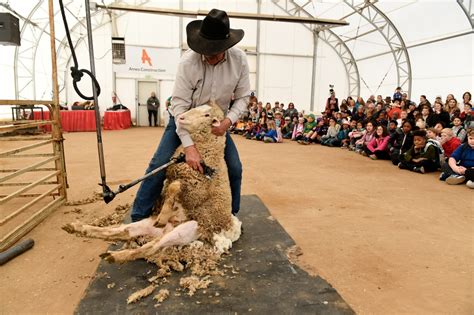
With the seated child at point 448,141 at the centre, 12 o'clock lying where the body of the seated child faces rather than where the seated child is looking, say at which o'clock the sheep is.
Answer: The sheep is roughly at 11 o'clock from the seated child.

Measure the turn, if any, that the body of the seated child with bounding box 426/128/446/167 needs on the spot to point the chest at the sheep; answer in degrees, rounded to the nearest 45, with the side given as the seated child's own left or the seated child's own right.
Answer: approximately 45° to the seated child's own left

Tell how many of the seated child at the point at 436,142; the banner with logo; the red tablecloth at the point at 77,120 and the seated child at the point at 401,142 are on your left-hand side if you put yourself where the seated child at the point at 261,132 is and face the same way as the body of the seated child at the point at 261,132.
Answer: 2

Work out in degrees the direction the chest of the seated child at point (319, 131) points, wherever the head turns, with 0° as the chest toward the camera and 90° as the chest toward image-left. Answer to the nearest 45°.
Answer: approximately 45°

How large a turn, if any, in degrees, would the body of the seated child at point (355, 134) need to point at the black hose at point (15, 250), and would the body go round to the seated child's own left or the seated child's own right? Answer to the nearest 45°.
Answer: approximately 45° to the seated child's own left

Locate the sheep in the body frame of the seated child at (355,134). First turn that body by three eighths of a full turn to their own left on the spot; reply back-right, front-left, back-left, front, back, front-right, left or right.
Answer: right

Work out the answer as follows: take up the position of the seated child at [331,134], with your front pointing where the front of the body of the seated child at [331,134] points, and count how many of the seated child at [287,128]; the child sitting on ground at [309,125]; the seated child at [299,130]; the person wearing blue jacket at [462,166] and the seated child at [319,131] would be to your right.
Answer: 4

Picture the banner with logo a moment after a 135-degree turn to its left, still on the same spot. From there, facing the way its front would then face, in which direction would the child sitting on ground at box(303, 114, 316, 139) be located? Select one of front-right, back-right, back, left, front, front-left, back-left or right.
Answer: right

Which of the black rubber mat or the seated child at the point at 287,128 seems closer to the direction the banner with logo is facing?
the black rubber mat

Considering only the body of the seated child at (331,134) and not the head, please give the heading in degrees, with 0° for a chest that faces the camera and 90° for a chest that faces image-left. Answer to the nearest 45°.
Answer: approximately 45°

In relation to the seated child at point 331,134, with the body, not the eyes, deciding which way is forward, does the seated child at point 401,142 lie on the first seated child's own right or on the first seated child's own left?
on the first seated child's own left

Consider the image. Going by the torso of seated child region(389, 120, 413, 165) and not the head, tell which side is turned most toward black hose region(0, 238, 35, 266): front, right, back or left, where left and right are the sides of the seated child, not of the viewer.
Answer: front

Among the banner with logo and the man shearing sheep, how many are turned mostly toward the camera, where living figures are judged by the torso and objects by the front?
2
